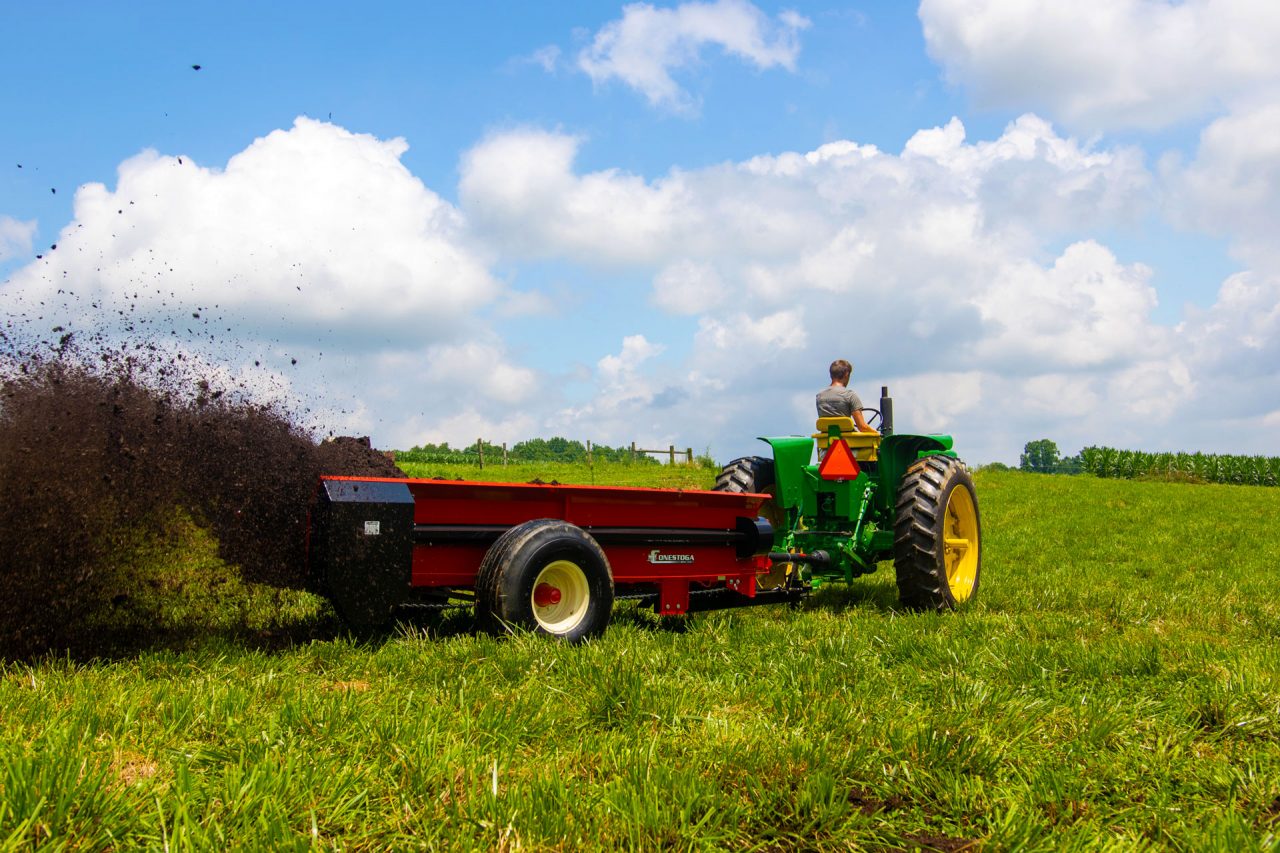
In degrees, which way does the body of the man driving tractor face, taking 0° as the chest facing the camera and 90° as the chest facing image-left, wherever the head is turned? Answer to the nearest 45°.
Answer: approximately 225°

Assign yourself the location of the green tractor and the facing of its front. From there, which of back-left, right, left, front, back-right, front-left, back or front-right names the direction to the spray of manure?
back

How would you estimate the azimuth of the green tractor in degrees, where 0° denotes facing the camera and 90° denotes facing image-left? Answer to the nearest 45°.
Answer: approximately 225°

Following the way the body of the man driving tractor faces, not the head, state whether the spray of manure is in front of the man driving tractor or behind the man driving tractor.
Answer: behind
